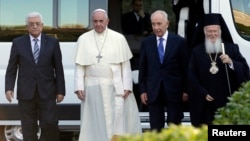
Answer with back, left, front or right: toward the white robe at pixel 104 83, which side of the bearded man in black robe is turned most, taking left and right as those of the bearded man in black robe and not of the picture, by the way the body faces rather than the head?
right

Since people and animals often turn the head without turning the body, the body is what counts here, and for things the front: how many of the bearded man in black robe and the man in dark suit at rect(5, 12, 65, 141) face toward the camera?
2

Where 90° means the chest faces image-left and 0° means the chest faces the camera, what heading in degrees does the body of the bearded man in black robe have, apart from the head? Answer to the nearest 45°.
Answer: approximately 0°

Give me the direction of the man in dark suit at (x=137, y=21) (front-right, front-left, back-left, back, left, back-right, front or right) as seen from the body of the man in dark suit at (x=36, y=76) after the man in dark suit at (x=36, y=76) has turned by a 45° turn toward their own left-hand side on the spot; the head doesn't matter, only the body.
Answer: left
